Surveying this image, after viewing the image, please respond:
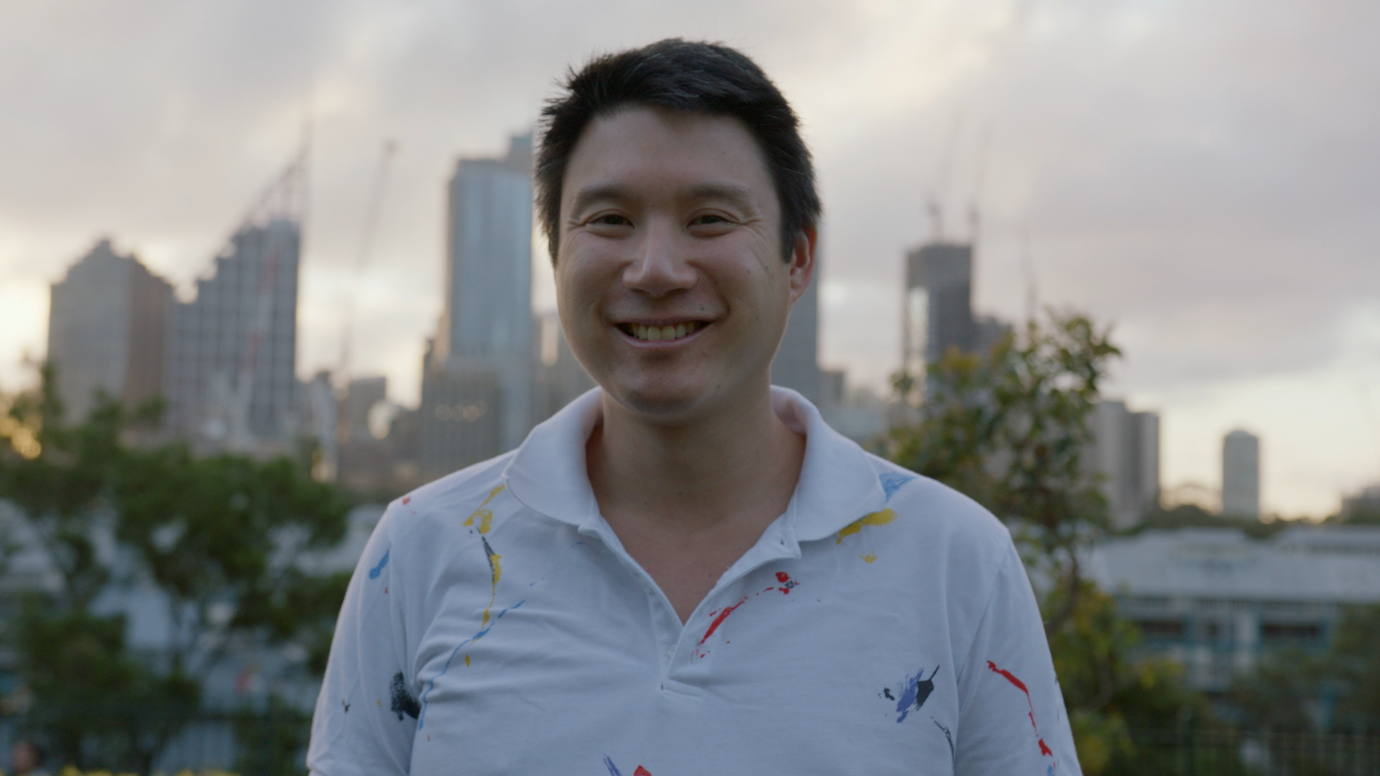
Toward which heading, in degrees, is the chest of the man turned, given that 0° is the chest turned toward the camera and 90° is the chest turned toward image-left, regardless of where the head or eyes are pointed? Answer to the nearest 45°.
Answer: approximately 0°

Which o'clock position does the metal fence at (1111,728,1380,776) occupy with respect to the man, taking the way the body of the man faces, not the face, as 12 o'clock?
The metal fence is roughly at 7 o'clock from the man.

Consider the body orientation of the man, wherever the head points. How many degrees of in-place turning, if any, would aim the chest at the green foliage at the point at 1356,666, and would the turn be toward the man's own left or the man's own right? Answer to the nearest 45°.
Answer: approximately 135° to the man's own left

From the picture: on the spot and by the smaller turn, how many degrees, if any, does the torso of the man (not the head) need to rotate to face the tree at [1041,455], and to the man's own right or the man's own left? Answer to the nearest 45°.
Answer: approximately 135° to the man's own left

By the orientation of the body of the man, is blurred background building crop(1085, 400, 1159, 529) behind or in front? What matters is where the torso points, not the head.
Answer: behind

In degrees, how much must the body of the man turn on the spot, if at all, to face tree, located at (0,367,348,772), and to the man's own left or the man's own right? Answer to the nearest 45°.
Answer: approximately 135° to the man's own right

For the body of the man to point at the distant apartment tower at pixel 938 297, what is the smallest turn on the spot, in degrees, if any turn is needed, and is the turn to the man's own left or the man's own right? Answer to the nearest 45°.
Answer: approximately 180°
